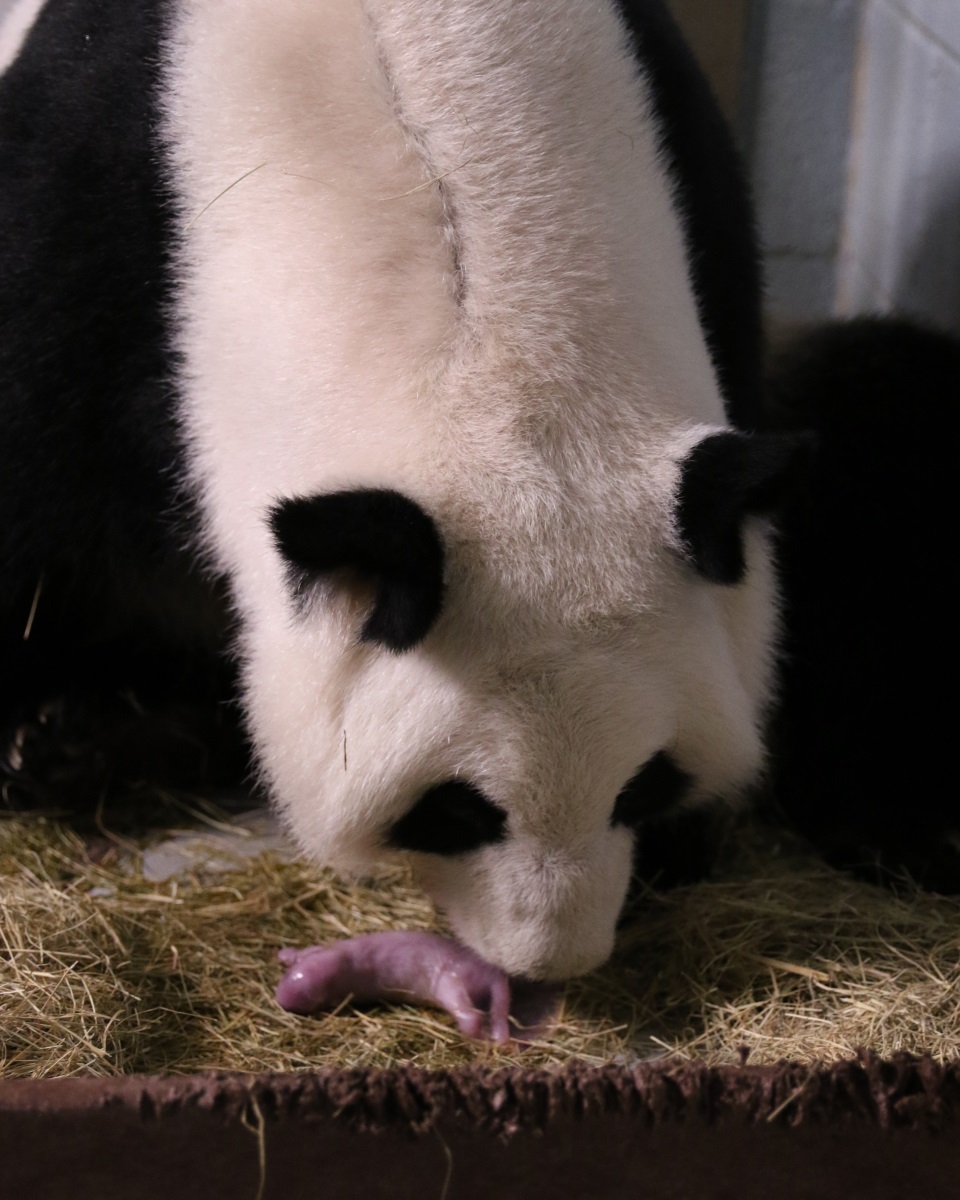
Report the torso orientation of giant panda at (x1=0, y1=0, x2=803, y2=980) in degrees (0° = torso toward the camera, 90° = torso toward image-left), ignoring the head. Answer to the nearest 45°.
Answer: approximately 0°
